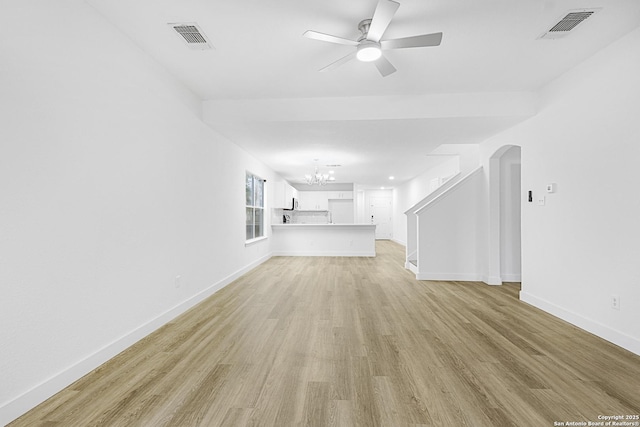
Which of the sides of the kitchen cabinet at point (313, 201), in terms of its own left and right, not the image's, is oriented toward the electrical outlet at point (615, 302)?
front

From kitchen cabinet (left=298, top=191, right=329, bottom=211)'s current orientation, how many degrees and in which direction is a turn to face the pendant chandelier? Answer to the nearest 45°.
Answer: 0° — it already faces it

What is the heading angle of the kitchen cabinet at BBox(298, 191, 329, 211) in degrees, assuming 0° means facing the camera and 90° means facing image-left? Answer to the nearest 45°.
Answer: approximately 0°

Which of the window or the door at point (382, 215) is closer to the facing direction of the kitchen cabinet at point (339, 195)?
the window

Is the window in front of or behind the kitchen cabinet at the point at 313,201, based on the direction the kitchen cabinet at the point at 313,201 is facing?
in front

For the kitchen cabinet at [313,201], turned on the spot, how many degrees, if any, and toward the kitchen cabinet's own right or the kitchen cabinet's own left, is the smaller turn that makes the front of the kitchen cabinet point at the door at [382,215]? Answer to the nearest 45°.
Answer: approximately 135° to the kitchen cabinet's own left

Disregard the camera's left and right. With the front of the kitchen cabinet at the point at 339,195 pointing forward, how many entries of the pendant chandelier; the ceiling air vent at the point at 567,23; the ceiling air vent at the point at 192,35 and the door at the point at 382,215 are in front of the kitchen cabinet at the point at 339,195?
3

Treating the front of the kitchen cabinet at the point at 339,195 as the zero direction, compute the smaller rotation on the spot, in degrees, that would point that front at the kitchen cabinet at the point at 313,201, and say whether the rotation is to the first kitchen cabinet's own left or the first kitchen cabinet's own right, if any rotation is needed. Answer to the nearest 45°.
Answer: approximately 90° to the first kitchen cabinet's own right

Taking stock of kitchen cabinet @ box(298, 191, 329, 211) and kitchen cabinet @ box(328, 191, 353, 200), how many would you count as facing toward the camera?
2

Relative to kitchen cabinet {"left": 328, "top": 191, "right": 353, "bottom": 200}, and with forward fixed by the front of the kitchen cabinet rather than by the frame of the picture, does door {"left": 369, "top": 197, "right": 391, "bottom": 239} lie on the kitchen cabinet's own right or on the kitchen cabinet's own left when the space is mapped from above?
on the kitchen cabinet's own left

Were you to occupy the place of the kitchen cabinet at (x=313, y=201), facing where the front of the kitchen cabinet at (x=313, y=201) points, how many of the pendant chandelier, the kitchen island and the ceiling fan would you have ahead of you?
3

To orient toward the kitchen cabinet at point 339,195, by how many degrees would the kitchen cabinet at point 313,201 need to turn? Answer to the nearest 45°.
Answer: approximately 90° to its left

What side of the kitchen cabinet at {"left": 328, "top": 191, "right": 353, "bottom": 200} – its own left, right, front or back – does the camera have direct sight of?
front

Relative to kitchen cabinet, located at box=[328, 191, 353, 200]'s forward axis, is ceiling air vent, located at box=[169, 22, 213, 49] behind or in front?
in front
